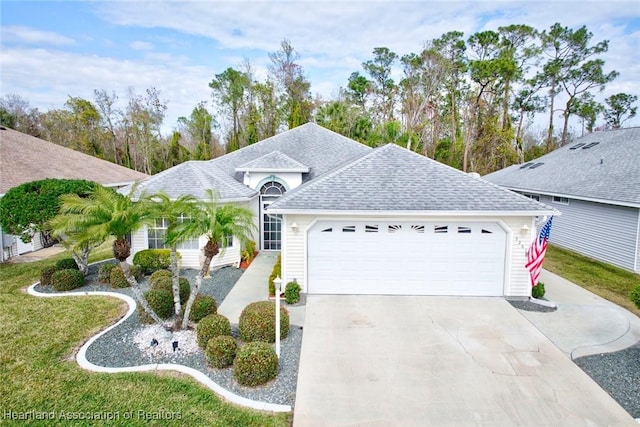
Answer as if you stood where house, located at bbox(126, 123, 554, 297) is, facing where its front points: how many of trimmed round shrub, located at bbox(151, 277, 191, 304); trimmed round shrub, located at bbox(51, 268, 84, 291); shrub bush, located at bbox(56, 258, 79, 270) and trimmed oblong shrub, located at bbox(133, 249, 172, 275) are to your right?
4

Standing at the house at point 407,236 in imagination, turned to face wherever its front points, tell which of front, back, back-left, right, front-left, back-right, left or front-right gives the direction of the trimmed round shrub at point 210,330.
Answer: front-right

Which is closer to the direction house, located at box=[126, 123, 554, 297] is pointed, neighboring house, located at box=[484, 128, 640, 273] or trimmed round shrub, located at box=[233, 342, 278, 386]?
the trimmed round shrub

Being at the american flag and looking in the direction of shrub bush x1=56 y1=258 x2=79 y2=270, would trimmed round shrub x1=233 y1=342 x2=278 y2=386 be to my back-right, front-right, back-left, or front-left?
front-left

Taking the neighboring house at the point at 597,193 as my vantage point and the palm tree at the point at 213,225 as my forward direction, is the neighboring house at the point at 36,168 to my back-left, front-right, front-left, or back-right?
front-right

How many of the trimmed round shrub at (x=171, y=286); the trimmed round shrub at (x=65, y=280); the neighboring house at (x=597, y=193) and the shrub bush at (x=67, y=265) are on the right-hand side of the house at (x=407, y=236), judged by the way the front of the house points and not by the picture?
3

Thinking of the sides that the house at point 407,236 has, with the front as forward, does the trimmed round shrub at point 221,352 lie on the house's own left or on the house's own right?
on the house's own right

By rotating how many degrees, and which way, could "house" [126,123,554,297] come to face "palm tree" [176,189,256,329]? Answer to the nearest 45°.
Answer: approximately 45° to its right

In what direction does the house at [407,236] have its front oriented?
toward the camera

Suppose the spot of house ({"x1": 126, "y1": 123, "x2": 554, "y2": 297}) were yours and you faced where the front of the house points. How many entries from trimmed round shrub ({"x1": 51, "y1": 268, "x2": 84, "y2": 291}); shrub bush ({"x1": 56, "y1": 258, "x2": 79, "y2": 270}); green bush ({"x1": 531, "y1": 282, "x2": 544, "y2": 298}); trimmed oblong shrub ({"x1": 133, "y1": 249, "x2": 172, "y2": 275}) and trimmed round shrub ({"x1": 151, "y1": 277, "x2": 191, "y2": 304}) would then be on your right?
4

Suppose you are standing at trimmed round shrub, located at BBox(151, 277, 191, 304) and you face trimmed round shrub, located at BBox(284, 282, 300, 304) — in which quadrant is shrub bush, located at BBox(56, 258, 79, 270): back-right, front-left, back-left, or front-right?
back-left

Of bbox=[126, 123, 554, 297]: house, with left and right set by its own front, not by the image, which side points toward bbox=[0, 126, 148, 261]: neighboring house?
right

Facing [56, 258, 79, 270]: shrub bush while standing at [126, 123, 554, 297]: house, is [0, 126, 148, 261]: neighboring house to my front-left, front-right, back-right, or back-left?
front-right

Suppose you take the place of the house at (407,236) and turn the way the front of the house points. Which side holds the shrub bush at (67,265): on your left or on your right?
on your right

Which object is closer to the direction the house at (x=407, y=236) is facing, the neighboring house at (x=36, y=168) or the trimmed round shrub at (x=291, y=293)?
the trimmed round shrub

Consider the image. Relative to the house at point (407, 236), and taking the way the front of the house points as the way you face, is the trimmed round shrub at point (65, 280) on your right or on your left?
on your right
